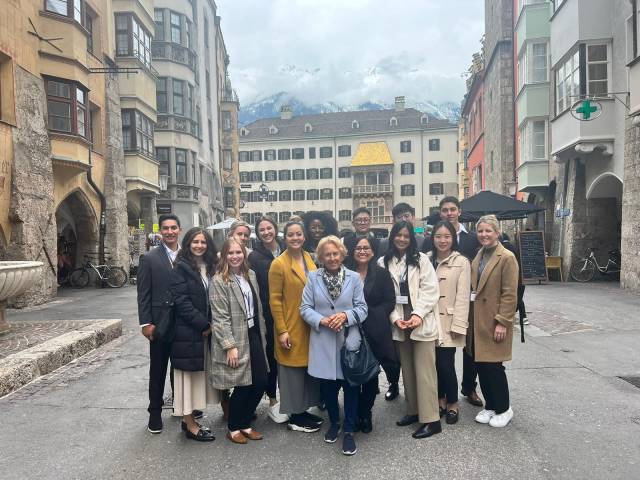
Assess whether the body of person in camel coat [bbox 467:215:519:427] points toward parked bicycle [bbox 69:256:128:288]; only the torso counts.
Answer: no

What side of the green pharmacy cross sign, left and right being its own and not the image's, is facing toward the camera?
front

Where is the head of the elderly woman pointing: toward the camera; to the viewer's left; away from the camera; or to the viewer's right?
toward the camera

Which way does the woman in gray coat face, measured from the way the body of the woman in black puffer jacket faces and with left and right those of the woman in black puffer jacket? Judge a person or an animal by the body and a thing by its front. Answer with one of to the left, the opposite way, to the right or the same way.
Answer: the same way

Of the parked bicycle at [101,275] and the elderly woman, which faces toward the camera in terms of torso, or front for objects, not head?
the elderly woman

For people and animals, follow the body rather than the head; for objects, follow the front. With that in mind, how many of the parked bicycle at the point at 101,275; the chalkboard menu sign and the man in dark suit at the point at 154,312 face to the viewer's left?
1

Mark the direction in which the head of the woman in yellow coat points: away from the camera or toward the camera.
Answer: toward the camera

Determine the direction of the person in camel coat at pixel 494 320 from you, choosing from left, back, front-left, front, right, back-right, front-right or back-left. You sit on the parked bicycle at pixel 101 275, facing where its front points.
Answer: left

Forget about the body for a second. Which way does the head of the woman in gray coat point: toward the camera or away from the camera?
toward the camera

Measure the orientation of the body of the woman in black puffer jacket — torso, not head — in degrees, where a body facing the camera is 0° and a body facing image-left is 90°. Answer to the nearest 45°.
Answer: approximately 315°

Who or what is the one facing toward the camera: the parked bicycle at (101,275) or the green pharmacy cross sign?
the green pharmacy cross sign

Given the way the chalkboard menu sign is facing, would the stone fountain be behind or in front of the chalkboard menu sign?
in front

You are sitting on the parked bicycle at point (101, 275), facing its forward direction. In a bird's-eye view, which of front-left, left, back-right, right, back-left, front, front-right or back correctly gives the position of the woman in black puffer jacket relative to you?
left

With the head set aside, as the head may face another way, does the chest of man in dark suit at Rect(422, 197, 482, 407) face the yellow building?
no

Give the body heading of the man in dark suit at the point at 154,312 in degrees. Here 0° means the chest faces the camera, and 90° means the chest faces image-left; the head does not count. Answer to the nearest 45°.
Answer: approximately 315°

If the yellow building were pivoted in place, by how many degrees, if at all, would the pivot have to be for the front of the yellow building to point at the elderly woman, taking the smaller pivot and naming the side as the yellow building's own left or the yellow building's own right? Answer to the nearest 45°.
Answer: approximately 45° to the yellow building's own right
